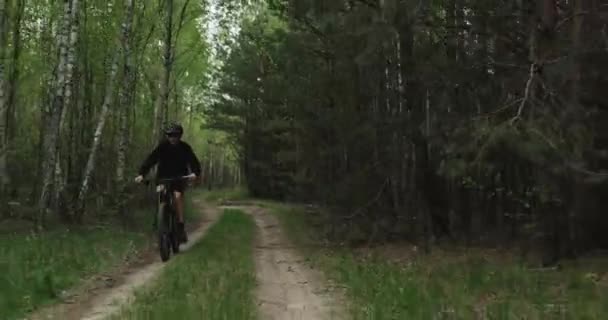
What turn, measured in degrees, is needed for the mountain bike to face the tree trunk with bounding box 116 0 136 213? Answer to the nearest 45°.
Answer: approximately 180°

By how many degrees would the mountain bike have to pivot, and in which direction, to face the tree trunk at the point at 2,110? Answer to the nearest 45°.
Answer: approximately 135° to its right

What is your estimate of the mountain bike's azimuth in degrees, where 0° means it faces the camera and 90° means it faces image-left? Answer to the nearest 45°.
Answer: approximately 0°

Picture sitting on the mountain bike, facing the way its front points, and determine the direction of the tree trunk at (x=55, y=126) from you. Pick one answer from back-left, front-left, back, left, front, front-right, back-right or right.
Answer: back-right
